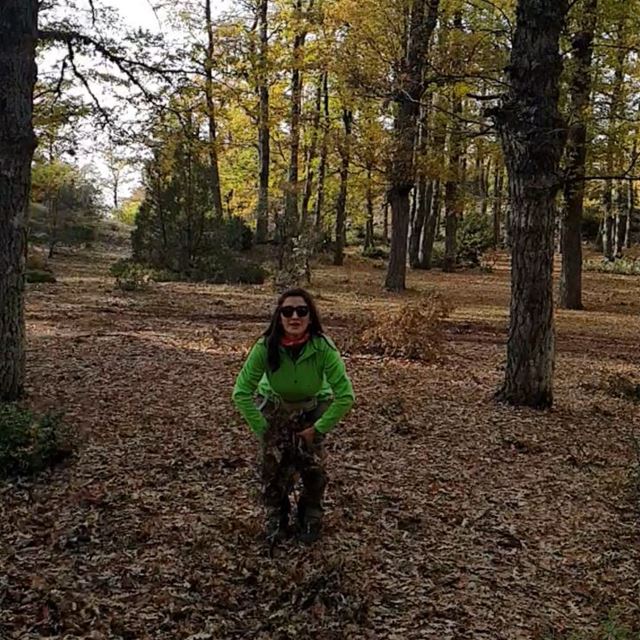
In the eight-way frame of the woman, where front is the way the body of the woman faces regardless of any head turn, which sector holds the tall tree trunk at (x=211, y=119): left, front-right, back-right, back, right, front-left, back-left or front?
back

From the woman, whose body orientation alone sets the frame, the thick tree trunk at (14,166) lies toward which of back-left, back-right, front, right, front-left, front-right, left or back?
back-right

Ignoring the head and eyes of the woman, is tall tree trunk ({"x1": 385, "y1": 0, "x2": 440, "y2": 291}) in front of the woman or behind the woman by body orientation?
behind

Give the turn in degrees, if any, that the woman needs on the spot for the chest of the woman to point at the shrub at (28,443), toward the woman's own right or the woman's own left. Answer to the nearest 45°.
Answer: approximately 135° to the woman's own right

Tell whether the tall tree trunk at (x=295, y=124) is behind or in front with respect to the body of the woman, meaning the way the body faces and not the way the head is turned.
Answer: behind

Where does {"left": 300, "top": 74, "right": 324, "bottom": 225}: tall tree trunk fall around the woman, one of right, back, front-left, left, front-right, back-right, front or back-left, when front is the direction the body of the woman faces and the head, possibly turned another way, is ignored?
back

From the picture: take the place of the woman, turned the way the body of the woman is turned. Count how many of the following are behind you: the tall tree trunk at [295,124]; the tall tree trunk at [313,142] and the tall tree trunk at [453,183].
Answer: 3

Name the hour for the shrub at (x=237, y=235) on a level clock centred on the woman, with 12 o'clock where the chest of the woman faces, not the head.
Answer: The shrub is roughly at 6 o'clock from the woman.

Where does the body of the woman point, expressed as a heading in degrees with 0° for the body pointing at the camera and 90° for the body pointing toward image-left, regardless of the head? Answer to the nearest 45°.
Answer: approximately 0°
